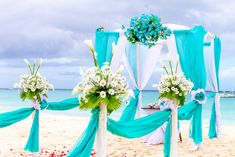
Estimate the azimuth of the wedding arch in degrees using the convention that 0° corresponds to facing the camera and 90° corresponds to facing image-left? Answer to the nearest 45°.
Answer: approximately 45°
